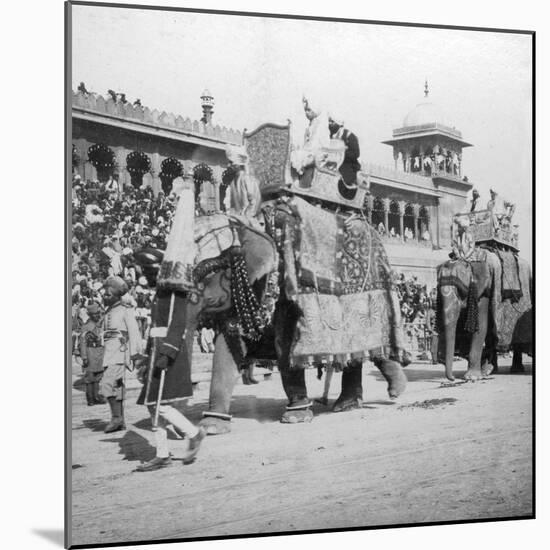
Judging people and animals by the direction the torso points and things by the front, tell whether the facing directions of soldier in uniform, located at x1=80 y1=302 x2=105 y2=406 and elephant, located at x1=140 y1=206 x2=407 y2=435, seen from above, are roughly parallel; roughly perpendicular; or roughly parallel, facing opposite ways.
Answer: roughly perpendicular

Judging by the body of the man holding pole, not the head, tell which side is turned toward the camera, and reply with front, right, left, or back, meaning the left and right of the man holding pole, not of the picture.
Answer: left

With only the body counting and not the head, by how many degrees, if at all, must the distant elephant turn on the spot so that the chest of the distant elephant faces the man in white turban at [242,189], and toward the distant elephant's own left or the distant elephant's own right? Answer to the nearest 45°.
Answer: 0° — it already faces them

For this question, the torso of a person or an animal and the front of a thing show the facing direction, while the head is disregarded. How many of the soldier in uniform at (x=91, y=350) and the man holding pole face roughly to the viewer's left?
1

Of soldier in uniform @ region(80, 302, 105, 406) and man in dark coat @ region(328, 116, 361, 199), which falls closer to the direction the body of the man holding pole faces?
the soldier in uniform

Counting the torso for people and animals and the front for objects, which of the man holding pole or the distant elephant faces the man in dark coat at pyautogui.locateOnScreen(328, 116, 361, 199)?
the distant elephant

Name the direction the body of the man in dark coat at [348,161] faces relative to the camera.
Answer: to the viewer's left

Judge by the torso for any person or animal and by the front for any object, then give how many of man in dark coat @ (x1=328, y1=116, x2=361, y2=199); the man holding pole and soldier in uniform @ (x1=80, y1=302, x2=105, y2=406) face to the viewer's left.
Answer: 2

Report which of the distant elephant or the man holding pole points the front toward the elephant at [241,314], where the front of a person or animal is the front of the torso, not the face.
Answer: the distant elephant

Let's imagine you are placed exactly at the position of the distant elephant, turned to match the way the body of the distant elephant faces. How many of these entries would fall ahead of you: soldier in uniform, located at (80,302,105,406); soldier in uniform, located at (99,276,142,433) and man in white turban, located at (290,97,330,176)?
3
